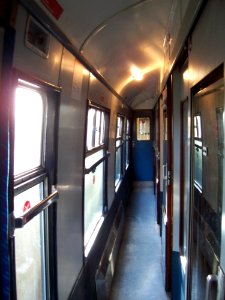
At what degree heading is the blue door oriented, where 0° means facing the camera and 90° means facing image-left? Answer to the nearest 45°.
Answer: approximately 0°

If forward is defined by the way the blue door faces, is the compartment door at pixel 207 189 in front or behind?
in front

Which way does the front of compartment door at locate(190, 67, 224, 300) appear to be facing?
to the viewer's left

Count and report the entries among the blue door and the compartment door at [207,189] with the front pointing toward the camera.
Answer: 1

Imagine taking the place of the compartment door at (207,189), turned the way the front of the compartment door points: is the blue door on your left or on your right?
on your right

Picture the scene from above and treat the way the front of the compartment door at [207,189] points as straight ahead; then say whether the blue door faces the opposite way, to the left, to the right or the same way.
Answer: to the left

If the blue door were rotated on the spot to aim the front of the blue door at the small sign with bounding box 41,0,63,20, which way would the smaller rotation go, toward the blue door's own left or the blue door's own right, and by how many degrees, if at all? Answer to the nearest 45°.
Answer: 0° — it already faces it
